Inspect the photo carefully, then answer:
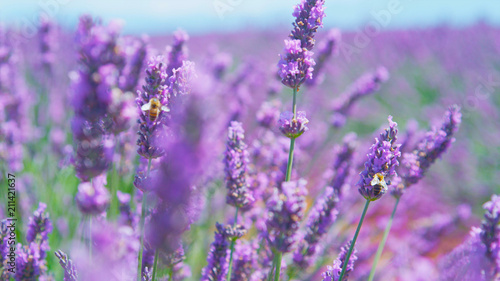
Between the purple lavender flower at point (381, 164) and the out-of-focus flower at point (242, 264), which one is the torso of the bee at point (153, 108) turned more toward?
the out-of-focus flower
